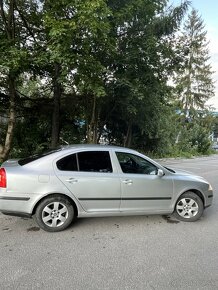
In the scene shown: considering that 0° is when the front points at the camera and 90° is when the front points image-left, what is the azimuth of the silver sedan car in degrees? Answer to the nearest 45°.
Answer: approximately 270°

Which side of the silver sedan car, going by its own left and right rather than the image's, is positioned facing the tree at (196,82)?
left
